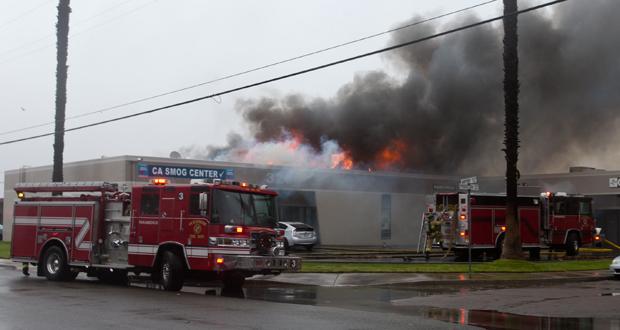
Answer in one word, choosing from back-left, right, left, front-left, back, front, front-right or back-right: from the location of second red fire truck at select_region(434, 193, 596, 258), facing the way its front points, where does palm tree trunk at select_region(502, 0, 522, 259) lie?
back-right

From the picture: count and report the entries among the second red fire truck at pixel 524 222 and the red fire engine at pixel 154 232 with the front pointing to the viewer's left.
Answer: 0

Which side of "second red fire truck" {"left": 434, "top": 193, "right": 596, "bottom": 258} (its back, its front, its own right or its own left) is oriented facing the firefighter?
back

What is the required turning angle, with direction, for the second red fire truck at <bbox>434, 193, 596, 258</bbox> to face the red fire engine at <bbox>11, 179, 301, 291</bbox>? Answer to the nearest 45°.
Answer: approximately 180°

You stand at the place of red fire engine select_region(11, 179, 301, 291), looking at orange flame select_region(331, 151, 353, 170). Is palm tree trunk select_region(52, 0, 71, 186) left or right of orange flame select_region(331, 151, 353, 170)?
left

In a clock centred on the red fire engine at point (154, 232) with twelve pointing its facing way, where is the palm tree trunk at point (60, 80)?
The palm tree trunk is roughly at 7 o'clock from the red fire engine.

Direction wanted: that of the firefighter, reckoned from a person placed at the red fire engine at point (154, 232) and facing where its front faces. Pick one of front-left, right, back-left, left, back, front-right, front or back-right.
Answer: left

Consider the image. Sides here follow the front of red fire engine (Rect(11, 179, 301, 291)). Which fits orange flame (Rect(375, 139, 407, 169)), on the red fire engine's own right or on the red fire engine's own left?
on the red fire engine's own left

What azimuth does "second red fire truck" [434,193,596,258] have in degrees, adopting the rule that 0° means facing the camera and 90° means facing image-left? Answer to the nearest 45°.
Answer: approximately 225°

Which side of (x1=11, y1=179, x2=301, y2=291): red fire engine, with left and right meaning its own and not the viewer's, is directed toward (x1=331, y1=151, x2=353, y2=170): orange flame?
left
